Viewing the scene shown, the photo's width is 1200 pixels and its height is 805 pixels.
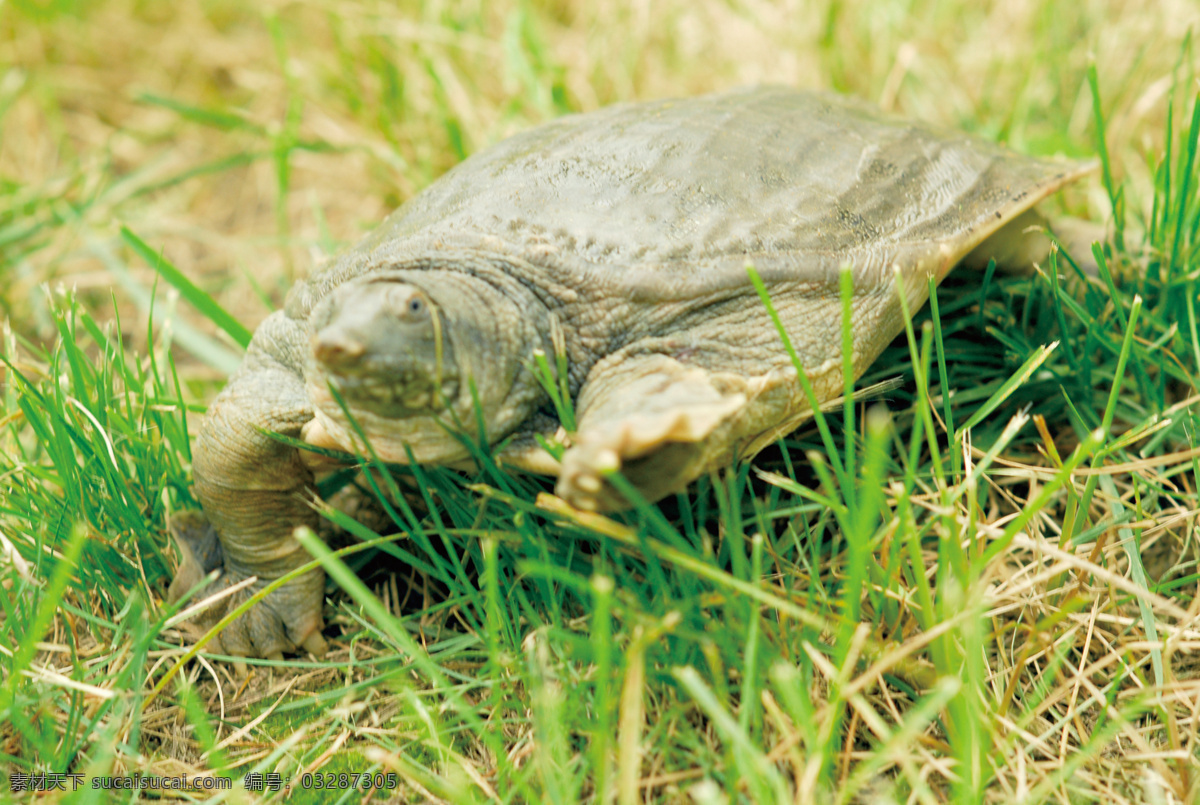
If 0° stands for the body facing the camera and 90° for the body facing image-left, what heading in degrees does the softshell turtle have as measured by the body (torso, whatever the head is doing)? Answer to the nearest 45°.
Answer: approximately 45°
